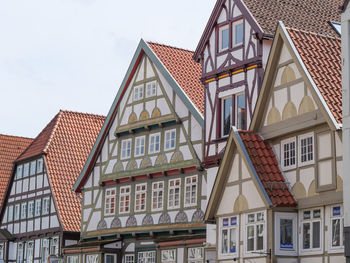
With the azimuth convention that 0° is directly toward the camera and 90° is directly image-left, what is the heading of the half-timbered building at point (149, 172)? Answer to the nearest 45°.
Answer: approximately 45°

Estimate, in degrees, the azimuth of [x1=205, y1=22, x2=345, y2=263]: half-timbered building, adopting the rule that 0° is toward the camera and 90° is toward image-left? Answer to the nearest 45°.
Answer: approximately 45°

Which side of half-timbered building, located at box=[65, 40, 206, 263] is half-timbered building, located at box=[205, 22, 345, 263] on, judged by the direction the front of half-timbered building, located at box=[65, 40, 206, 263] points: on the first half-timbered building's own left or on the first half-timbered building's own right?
on the first half-timbered building's own left

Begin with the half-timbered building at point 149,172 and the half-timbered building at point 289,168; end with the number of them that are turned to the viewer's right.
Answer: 0

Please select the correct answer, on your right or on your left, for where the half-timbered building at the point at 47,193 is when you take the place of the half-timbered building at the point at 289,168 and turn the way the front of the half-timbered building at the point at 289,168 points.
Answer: on your right

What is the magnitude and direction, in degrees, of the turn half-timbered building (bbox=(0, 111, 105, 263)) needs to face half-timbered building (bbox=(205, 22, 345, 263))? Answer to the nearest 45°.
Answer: approximately 45° to its left

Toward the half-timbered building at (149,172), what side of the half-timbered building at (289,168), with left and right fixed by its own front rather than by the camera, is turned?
right

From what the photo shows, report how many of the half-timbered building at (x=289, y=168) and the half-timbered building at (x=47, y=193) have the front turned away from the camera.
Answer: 0

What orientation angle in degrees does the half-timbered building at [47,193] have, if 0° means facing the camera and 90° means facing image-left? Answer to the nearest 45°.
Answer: approximately 45°
